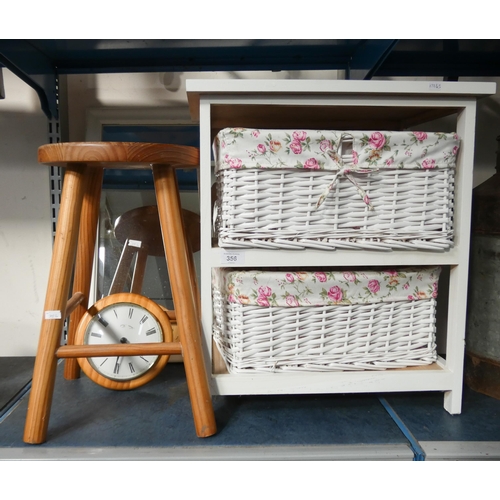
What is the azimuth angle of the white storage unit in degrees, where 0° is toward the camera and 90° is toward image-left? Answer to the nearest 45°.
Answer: approximately 0°

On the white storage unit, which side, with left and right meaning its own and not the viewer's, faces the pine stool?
right

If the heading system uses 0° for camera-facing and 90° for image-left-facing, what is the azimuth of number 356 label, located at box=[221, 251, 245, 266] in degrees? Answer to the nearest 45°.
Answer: approximately 0°

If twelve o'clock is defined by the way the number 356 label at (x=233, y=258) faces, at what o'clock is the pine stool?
The pine stool is roughly at 3 o'clock from the number 356 label.
